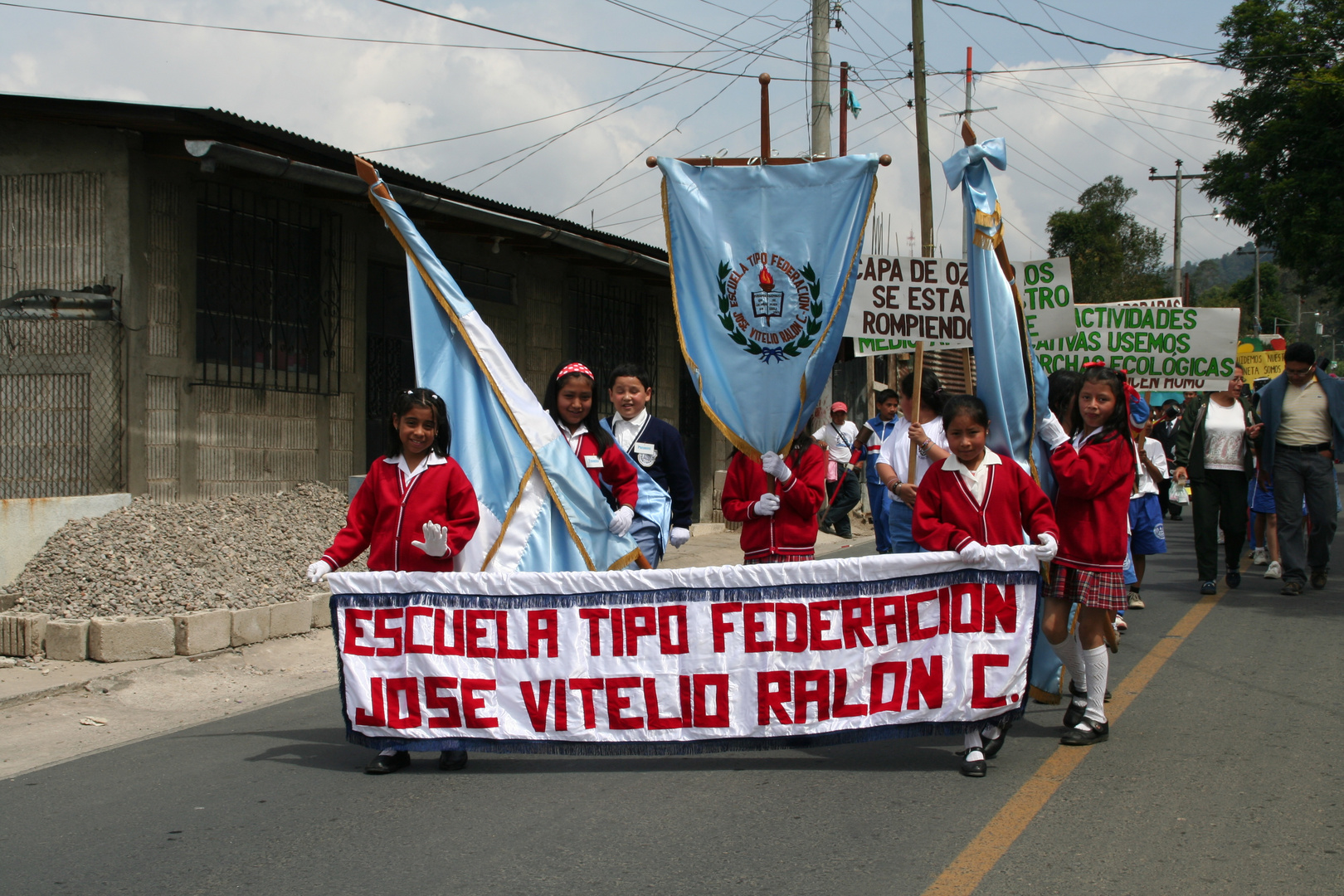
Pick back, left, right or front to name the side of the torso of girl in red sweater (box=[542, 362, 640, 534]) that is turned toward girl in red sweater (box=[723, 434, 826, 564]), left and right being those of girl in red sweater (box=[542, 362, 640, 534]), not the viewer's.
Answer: left

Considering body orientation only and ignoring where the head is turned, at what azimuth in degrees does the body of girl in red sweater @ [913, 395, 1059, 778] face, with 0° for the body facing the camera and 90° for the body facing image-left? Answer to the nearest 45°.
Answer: approximately 0°

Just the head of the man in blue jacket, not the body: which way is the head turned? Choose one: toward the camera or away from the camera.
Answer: toward the camera

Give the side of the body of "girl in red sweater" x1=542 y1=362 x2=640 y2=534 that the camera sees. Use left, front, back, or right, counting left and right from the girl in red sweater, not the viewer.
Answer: front

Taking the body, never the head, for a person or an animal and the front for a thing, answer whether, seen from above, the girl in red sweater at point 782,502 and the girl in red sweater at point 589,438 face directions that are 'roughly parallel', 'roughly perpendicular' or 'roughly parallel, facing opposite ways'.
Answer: roughly parallel

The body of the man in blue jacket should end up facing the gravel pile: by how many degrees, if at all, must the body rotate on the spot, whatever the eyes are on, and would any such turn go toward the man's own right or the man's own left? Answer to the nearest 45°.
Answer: approximately 45° to the man's own right

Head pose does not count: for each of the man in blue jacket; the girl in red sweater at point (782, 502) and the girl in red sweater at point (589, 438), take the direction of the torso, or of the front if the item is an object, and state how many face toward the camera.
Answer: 3

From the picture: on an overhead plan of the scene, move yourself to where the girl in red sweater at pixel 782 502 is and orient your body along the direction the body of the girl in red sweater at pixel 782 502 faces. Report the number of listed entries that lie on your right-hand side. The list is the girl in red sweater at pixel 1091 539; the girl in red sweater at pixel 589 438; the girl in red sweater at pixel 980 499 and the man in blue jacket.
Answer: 1

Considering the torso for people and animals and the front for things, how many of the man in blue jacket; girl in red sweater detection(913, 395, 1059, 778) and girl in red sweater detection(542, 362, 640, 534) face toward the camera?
3

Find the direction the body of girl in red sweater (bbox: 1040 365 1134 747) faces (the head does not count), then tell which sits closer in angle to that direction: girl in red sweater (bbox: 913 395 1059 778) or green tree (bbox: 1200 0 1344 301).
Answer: the girl in red sweater

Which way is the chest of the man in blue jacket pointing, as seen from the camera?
toward the camera

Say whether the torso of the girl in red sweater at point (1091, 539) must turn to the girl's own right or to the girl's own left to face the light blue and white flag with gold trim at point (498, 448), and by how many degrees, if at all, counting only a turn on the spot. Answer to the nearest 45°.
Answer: approximately 45° to the girl's own right

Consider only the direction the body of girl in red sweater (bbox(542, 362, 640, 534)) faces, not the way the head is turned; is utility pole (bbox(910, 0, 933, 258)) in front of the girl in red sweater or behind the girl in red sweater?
behind

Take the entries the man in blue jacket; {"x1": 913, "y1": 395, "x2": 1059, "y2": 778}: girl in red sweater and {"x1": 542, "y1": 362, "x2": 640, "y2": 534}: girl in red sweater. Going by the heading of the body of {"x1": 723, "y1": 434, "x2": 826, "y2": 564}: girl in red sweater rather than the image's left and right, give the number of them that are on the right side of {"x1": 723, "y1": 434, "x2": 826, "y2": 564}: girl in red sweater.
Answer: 1

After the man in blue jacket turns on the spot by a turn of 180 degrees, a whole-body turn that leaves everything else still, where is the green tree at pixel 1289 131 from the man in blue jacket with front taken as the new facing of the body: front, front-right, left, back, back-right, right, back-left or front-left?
front

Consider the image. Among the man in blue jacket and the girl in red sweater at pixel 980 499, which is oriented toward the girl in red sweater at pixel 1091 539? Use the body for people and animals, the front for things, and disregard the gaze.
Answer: the man in blue jacket

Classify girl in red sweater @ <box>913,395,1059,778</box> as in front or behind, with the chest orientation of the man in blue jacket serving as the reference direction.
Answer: in front

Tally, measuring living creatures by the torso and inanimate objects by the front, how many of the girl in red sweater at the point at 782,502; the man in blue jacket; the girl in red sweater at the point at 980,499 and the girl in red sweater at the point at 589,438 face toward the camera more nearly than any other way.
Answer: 4
